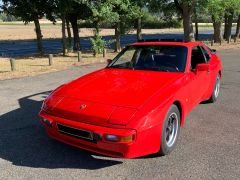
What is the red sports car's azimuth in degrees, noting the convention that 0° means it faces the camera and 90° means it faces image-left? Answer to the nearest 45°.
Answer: approximately 45°

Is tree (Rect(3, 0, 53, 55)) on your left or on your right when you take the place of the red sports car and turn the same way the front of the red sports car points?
on your right

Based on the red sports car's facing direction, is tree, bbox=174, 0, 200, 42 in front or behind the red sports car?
behind

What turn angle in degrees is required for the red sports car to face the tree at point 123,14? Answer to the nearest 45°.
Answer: approximately 135° to its right

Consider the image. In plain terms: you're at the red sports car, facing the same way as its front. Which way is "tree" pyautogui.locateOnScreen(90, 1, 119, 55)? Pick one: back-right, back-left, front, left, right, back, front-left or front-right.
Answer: back-right
